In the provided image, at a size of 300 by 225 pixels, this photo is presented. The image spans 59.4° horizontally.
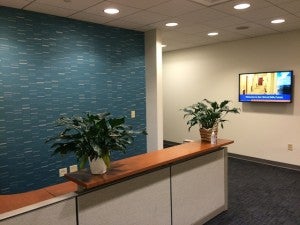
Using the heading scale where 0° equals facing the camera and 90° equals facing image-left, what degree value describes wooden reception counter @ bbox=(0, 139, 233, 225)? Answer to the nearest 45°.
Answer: approximately 315°
